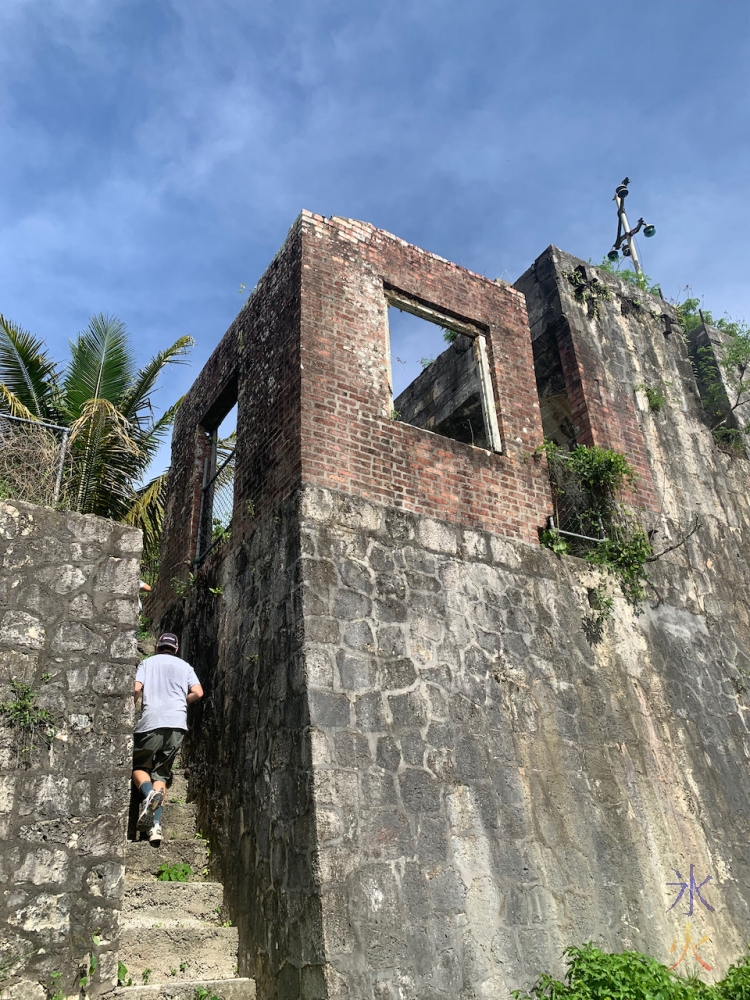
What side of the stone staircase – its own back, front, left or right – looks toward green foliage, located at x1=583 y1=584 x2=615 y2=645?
left

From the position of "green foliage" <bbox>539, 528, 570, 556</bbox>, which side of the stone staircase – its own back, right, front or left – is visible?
left

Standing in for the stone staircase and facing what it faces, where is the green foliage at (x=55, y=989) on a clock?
The green foliage is roughly at 1 o'clock from the stone staircase.

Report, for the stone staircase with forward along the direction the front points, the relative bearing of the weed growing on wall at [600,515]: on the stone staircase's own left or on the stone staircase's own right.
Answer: on the stone staircase's own left

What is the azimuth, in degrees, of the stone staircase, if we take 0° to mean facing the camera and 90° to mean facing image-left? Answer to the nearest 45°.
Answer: approximately 0°

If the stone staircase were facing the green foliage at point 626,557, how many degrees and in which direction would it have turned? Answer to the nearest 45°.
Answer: approximately 90° to its left

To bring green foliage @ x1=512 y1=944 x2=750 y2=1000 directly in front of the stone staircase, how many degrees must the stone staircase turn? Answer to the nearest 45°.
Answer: approximately 90° to its left
